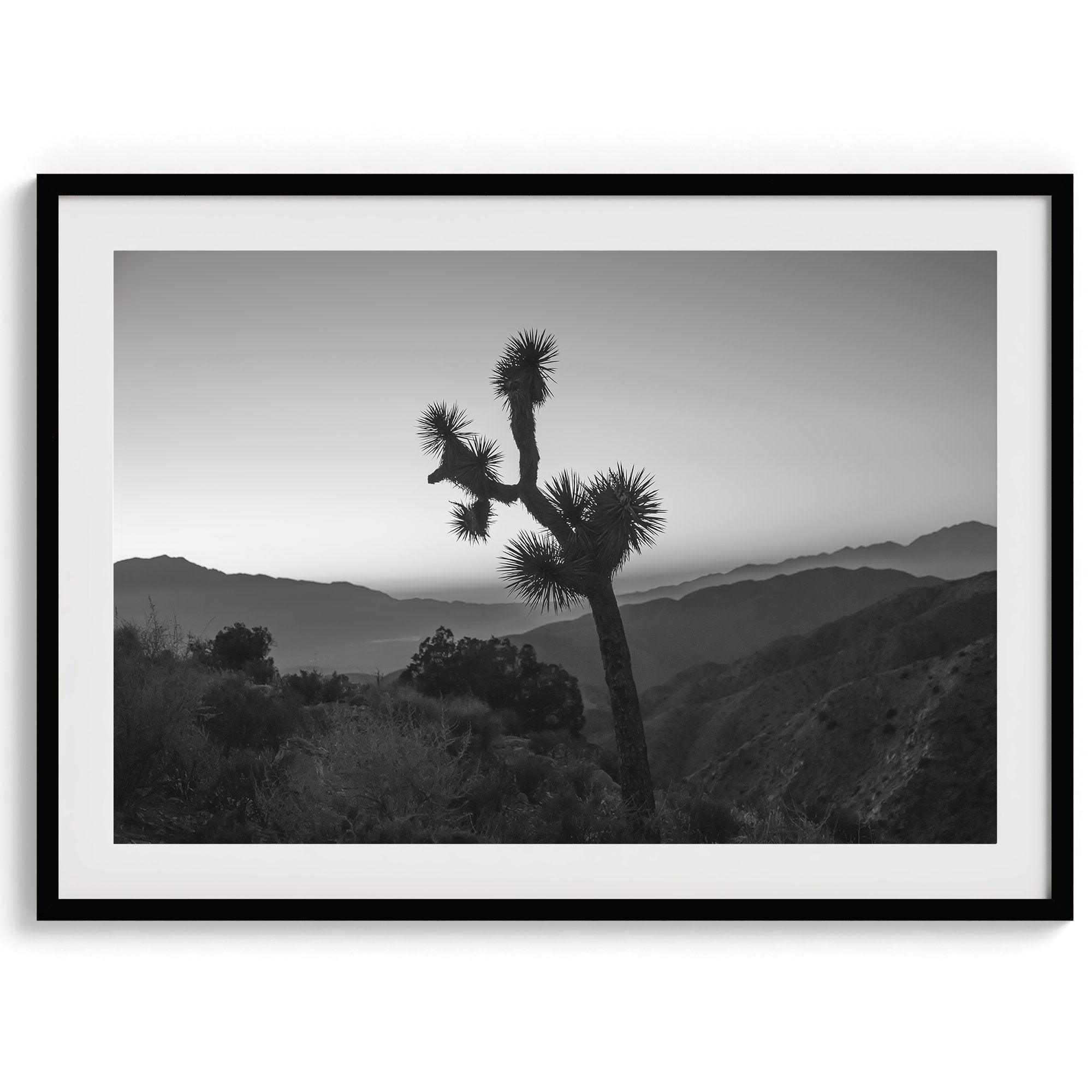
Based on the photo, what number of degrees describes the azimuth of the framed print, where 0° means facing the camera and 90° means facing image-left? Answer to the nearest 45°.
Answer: approximately 0°
